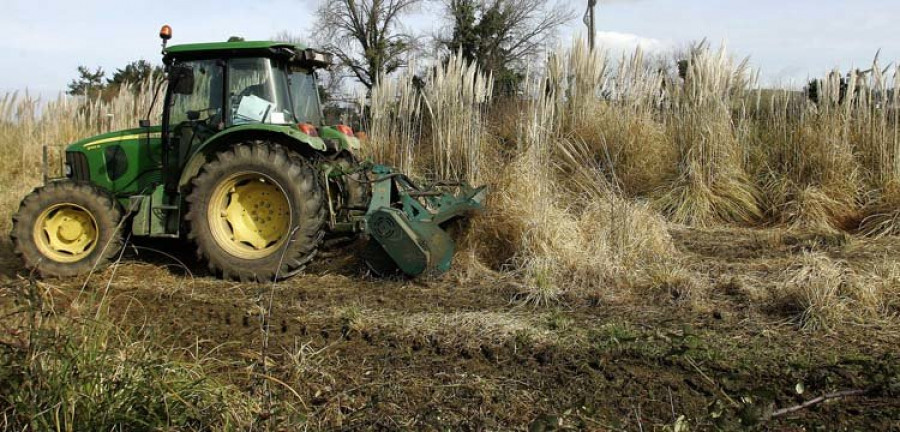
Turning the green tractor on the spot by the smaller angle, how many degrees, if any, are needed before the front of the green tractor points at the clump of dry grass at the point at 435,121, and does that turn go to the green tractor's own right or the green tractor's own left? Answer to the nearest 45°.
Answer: approximately 135° to the green tractor's own right

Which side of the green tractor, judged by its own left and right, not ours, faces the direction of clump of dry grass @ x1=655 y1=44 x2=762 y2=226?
back

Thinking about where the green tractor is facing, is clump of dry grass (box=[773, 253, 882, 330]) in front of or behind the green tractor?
behind

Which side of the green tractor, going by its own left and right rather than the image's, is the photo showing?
left

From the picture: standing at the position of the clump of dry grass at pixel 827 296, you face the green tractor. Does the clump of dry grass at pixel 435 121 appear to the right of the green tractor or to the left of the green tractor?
right
